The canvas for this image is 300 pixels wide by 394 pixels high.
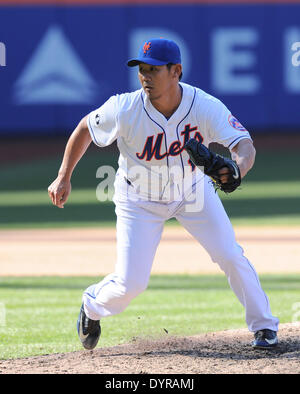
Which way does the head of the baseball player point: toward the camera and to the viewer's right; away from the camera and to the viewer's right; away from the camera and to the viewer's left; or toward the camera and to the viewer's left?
toward the camera and to the viewer's left

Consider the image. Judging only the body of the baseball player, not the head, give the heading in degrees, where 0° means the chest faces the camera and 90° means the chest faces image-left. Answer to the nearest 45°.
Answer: approximately 0°
